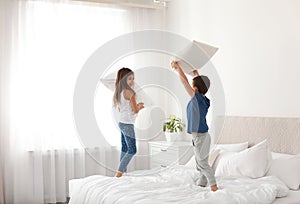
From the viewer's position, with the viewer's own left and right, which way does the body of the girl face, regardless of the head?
facing away from the viewer and to the right of the viewer

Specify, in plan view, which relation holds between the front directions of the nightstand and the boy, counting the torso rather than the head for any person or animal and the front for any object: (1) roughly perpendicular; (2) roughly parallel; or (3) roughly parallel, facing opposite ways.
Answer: roughly perpendicular

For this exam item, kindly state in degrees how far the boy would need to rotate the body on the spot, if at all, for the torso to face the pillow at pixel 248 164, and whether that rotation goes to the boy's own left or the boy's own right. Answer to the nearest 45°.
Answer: approximately 90° to the boy's own right

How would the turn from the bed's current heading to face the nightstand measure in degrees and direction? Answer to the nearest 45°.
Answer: approximately 135° to its right

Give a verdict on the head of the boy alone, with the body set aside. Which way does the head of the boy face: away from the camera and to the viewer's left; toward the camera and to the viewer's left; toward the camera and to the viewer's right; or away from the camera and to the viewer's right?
away from the camera and to the viewer's left

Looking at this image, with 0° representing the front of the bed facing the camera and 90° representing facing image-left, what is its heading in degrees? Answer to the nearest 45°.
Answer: approximately 45°

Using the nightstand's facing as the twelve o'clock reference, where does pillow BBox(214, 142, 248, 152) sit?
The pillow is roughly at 9 o'clock from the nightstand.

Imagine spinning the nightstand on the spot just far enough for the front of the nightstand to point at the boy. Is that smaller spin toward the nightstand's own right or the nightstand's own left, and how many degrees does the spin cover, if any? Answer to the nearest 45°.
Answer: approximately 45° to the nightstand's own left

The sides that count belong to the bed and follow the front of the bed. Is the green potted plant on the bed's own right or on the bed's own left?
on the bed's own right

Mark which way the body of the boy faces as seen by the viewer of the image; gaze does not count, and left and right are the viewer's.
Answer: facing away from the viewer and to the left of the viewer
